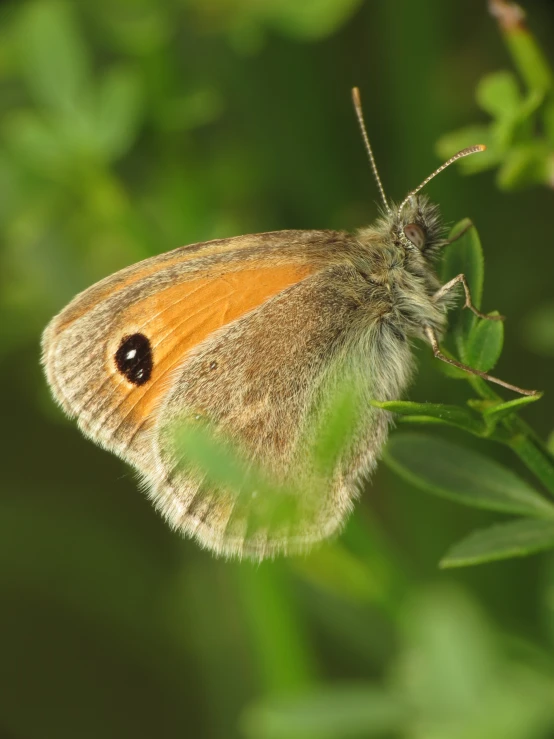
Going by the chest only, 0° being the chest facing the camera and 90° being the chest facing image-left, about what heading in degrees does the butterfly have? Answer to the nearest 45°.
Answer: approximately 270°
